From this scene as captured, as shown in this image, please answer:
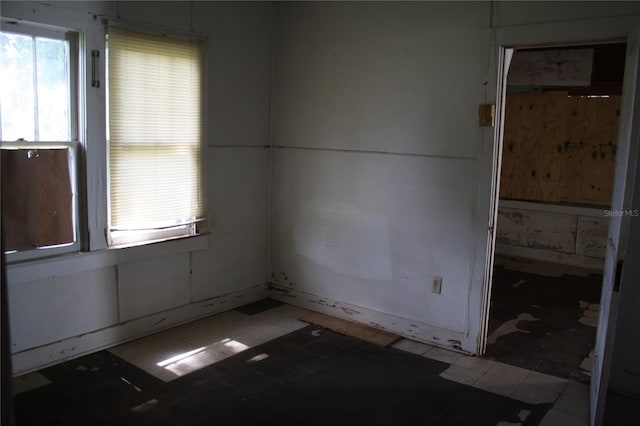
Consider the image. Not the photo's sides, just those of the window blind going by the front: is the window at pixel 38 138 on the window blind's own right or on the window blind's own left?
on the window blind's own right

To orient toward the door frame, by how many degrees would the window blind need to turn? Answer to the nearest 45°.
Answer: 0° — it already faces it

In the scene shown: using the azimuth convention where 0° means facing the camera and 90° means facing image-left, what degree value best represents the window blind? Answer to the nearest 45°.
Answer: approximately 315°

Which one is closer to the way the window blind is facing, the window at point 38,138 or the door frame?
the door frame

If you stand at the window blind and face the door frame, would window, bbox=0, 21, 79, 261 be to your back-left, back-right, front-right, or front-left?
back-right
